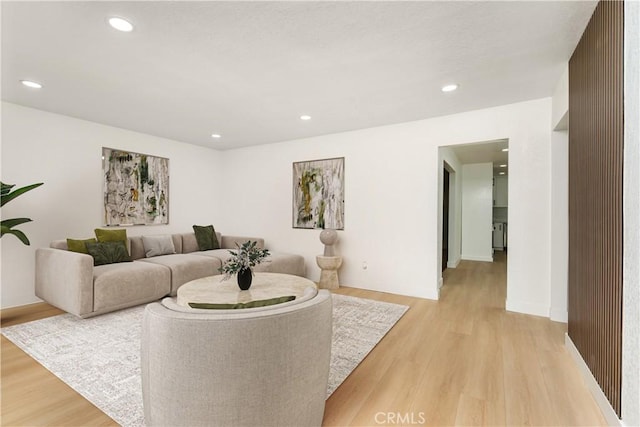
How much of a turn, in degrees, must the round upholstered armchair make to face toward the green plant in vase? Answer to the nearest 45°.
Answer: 0° — it already faces it

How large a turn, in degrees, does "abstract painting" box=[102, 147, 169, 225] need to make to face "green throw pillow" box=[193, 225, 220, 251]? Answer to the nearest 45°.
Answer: approximately 45° to its left

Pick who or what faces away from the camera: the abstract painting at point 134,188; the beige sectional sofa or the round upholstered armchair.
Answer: the round upholstered armchair

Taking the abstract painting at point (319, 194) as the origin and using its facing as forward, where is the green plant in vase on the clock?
The green plant in vase is roughly at 11 o'clock from the abstract painting.

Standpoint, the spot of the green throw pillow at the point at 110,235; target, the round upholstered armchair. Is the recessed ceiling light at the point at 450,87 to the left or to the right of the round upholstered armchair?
left

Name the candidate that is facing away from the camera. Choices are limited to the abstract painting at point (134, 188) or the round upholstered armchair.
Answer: the round upholstered armchair

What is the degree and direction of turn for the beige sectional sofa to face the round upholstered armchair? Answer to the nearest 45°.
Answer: approximately 45° to its right

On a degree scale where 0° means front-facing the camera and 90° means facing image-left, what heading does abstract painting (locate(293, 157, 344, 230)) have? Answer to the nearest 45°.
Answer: approximately 45°

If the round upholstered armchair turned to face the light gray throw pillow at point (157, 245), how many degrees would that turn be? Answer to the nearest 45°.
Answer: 0° — it already faces it

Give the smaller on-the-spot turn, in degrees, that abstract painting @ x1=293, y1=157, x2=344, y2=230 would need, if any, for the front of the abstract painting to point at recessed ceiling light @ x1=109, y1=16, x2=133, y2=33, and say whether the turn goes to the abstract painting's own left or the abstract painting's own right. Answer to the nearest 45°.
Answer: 0° — it already faces it

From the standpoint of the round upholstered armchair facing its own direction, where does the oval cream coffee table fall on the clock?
The oval cream coffee table is roughly at 12 o'clock from the round upholstered armchair.

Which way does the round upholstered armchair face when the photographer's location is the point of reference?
facing away from the viewer

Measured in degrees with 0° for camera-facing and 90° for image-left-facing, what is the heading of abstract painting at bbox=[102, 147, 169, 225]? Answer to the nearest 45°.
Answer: approximately 315°
